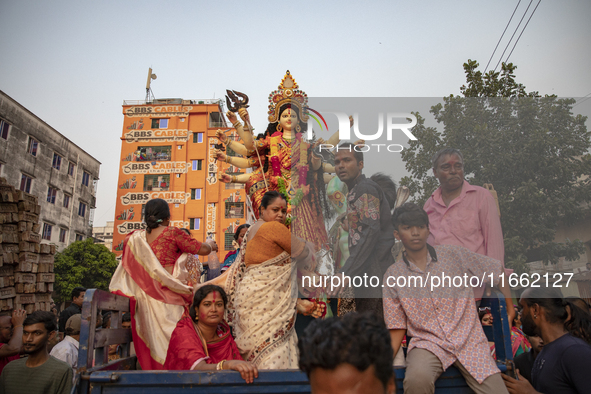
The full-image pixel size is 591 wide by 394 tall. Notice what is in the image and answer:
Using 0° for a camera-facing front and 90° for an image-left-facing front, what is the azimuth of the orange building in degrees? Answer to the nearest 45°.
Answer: approximately 0°

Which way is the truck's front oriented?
away from the camera

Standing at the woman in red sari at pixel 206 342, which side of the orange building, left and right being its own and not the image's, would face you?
front

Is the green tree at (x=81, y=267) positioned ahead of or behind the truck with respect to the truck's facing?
ahead

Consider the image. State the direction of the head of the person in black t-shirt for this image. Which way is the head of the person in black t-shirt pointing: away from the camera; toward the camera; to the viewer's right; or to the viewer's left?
to the viewer's left

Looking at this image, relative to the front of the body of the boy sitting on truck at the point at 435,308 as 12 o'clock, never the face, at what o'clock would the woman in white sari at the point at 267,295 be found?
The woman in white sari is roughly at 3 o'clock from the boy sitting on truck.

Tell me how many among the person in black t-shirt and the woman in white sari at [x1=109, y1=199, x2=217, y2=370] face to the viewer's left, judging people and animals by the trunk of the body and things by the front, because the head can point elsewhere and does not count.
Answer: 1

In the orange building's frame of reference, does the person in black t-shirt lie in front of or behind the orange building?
in front
